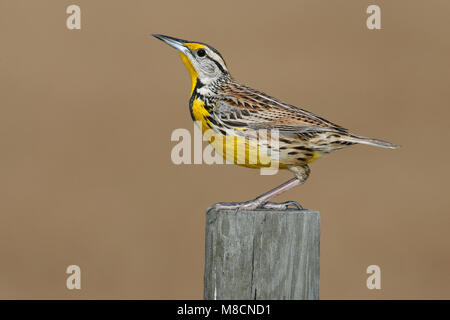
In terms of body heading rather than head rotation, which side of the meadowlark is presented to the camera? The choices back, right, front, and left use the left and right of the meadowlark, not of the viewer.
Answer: left
